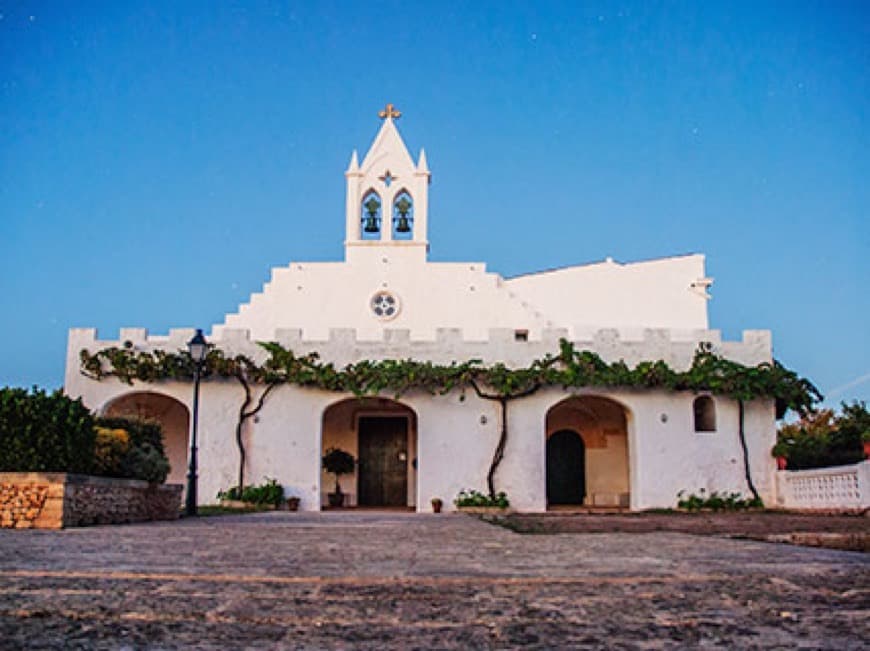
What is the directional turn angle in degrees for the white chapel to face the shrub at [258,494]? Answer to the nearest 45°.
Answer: approximately 90° to its right

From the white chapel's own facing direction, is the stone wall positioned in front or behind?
in front

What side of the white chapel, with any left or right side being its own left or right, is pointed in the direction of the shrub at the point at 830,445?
left

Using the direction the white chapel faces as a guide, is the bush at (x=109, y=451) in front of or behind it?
in front

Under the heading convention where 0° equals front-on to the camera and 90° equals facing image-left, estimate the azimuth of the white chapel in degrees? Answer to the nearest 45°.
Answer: approximately 0°

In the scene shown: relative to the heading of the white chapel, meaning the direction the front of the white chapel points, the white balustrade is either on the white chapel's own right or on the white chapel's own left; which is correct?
on the white chapel's own left
